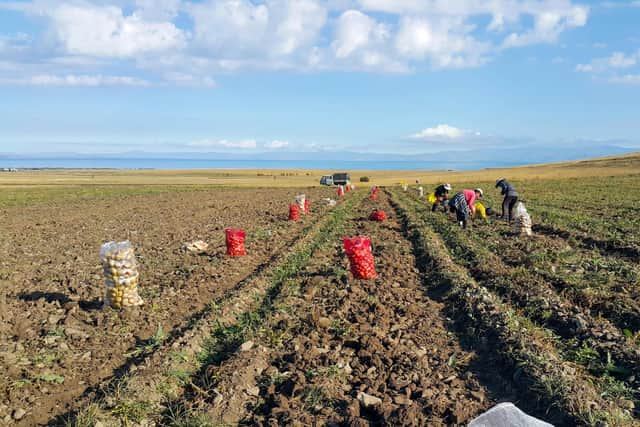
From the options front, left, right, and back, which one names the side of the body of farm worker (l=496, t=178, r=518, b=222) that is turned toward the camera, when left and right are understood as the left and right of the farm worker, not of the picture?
left

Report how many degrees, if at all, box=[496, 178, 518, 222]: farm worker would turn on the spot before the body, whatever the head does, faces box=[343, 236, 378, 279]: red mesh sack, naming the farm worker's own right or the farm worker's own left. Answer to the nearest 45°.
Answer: approximately 90° to the farm worker's own left

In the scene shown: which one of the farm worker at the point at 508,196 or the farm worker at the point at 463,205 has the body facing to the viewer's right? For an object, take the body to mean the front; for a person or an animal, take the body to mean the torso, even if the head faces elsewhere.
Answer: the farm worker at the point at 463,205

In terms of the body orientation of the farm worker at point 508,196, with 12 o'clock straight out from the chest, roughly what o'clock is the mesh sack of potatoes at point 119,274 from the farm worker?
The mesh sack of potatoes is roughly at 10 o'clock from the farm worker.

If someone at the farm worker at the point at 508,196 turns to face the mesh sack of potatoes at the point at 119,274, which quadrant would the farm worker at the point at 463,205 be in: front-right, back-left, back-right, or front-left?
front-right

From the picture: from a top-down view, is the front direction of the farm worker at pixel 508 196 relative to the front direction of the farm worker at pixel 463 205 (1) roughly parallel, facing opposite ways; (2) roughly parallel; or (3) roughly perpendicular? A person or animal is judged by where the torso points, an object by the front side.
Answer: roughly parallel, facing opposite ways

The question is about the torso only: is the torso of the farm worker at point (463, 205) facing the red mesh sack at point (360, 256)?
no

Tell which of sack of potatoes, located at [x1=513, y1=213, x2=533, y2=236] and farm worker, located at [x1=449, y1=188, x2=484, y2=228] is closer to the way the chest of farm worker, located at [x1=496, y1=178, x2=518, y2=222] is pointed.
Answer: the farm worker

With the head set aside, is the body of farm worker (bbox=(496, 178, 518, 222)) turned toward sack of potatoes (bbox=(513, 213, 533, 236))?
no

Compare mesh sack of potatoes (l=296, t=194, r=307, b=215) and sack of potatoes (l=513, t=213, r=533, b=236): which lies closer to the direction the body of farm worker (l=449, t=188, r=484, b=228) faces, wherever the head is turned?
the sack of potatoes (l=513, t=213, r=533, b=236)

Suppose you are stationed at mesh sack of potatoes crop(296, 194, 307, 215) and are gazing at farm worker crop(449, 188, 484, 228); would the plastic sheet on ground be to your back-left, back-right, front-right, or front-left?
front-right

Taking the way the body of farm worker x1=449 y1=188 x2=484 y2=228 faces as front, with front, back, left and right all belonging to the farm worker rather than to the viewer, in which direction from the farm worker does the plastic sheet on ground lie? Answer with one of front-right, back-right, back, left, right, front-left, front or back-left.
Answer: right

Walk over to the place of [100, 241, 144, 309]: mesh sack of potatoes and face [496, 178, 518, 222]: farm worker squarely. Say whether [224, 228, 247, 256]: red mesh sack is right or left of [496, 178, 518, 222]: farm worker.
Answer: left

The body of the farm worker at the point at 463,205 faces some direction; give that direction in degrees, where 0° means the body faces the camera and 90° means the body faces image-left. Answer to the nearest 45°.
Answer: approximately 270°
